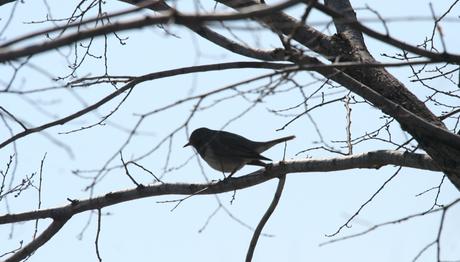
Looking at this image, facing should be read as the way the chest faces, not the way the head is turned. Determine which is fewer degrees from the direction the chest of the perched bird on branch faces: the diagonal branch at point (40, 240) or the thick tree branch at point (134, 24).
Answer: the diagonal branch

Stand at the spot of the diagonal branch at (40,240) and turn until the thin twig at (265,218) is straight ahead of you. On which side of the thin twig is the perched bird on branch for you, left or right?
left

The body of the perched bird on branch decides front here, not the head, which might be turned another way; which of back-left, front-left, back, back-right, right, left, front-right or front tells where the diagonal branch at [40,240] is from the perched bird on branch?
front-left

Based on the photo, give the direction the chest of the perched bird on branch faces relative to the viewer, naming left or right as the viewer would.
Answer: facing to the left of the viewer

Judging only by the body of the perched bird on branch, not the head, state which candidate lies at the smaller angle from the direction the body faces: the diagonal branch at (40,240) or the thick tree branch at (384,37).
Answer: the diagonal branch
